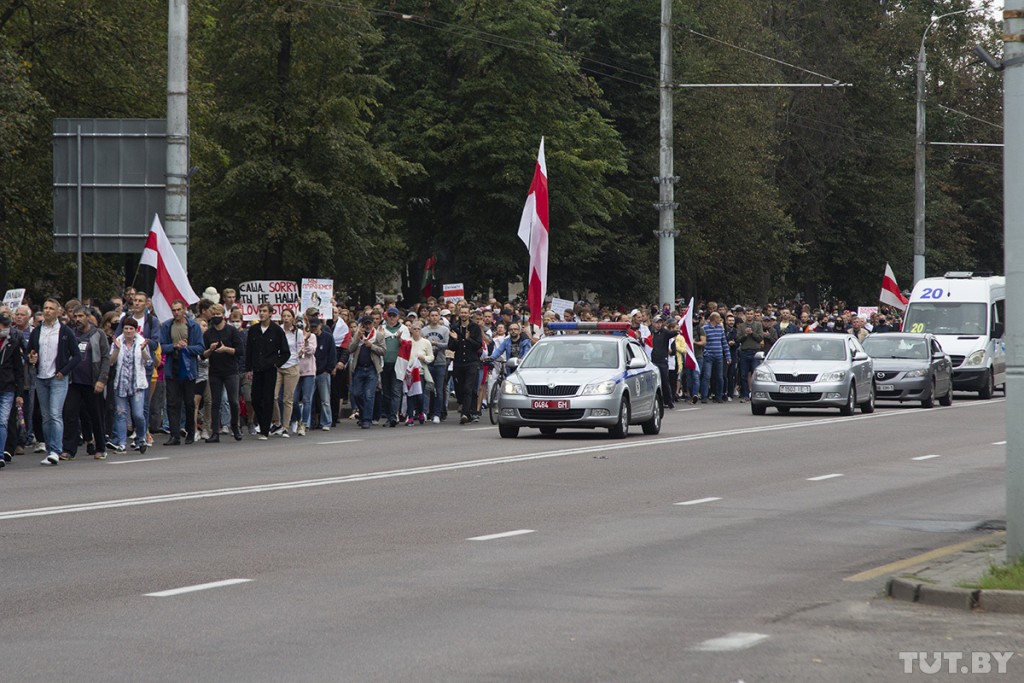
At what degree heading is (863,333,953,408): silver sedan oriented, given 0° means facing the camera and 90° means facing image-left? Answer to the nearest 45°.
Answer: approximately 45°

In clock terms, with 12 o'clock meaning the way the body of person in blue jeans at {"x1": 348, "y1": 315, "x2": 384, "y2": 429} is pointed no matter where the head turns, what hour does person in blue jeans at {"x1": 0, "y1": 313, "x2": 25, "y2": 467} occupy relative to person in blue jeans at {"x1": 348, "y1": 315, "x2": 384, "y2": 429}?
person in blue jeans at {"x1": 0, "y1": 313, "x2": 25, "y2": 467} is roughly at 1 o'clock from person in blue jeans at {"x1": 348, "y1": 315, "x2": 384, "y2": 429}.

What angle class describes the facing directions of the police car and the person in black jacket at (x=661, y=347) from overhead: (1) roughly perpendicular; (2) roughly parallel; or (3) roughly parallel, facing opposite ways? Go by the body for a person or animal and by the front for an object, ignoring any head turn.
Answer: roughly parallel

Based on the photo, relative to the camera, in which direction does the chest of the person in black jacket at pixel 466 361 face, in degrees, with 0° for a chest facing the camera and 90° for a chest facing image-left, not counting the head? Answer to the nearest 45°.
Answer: approximately 0°

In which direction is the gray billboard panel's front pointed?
away from the camera

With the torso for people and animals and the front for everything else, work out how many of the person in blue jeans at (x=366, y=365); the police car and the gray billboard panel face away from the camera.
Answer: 1

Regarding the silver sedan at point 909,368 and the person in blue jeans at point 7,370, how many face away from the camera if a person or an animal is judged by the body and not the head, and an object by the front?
0

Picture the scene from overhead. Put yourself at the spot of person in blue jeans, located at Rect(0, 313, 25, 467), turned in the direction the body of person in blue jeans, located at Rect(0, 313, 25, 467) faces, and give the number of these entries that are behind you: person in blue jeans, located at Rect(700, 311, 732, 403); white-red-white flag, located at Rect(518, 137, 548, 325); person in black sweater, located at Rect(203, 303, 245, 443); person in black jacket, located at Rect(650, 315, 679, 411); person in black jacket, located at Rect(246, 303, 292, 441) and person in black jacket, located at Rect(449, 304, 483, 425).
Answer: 6

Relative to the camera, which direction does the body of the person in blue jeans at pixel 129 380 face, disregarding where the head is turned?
toward the camera

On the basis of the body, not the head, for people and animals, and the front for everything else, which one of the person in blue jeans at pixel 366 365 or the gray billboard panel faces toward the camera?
the person in blue jeans

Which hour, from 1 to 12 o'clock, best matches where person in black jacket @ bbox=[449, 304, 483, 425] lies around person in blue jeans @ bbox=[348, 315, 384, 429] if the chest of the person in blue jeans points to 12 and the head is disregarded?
The person in black jacket is roughly at 8 o'clock from the person in blue jeans.

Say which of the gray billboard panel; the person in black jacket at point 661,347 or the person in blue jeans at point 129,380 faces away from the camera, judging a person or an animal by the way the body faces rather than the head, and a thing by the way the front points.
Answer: the gray billboard panel

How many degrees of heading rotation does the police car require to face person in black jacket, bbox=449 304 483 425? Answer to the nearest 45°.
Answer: approximately 90° to its right

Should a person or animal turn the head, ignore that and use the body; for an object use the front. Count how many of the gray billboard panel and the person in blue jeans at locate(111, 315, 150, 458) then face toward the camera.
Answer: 1

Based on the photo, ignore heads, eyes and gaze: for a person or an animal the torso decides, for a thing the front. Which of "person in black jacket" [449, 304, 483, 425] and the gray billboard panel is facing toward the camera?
the person in black jacket

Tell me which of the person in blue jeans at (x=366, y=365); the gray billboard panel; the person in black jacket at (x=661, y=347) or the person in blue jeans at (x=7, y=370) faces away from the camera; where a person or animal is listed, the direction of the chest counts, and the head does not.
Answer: the gray billboard panel

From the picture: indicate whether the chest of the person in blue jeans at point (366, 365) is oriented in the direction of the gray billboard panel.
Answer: no

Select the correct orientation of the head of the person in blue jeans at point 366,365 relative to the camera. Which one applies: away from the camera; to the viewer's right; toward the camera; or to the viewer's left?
toward the camera
